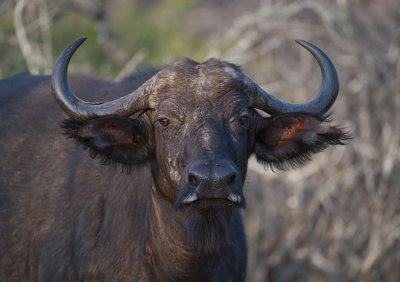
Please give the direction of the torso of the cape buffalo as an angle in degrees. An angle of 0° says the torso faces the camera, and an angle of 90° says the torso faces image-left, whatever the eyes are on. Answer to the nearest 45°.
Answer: approximately 315°
